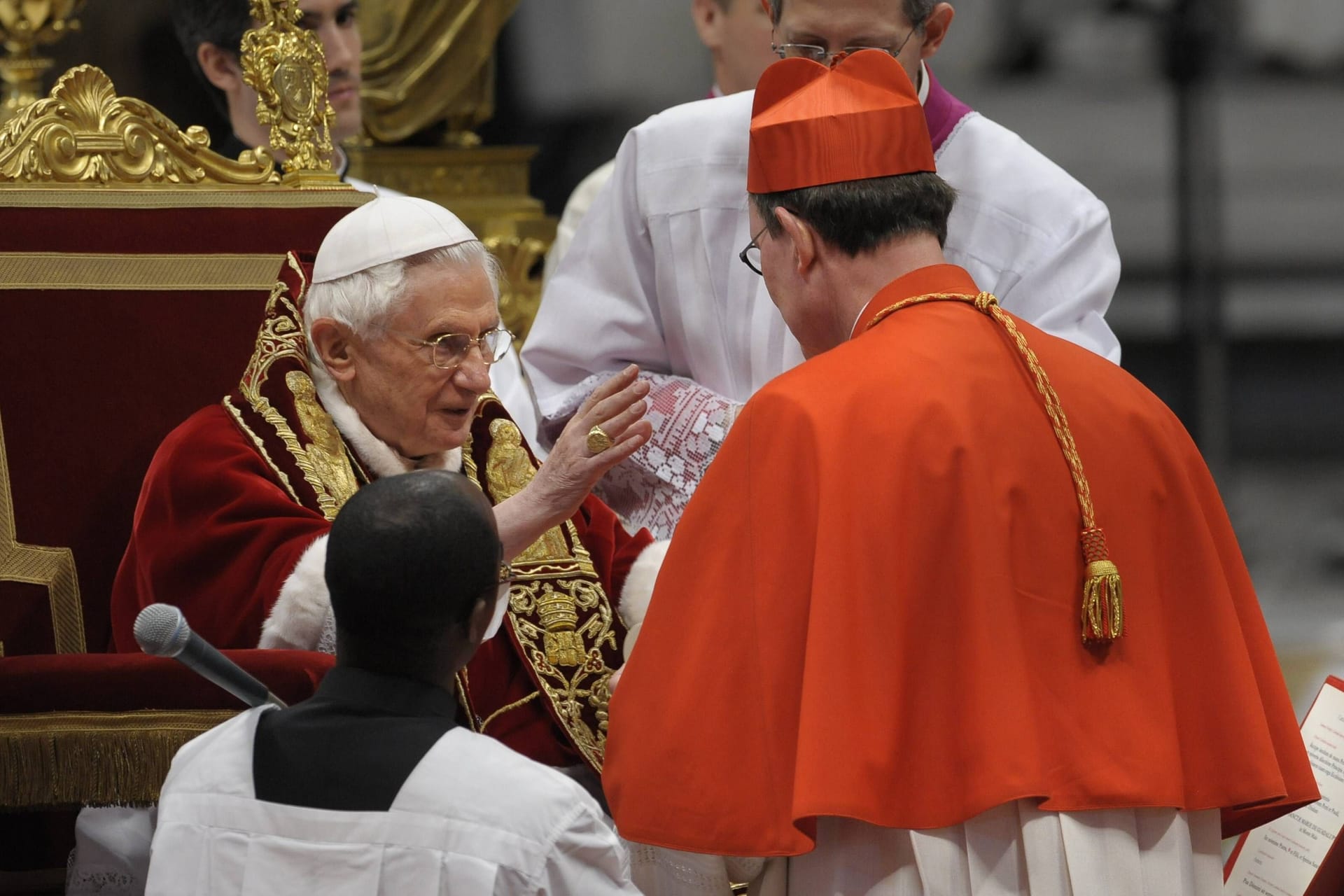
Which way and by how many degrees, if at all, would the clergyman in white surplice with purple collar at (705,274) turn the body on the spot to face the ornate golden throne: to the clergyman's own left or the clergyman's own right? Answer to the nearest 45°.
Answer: approximately 90° to the clergyman's own right

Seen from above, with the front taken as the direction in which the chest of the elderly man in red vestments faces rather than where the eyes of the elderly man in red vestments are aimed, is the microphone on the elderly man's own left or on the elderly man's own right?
on the elderly man's own right

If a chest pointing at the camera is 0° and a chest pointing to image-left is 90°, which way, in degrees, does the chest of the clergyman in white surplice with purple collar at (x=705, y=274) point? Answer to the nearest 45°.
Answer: approximately 0°

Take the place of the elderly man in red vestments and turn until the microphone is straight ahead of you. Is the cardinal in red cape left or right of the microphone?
left

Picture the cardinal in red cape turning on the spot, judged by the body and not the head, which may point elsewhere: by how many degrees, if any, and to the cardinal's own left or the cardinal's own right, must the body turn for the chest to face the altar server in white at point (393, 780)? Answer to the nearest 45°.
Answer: approximately 90° to the cardinal's own left

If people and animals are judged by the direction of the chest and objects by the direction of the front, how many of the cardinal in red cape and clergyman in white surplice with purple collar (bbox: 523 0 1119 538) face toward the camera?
1

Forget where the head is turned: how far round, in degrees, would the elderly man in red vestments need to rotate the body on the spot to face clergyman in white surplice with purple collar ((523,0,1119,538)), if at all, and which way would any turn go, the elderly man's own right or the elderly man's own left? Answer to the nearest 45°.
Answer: approximately 90° to the elderly man's own left

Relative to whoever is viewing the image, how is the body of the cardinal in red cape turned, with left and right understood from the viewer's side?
facing away from the viewer and to the left of the viewer

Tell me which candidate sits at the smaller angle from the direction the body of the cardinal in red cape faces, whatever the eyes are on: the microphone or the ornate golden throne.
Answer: the ornate golden throne

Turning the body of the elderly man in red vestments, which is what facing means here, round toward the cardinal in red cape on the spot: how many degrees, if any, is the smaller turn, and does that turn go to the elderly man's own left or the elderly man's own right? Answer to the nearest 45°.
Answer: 0° — they already face them
